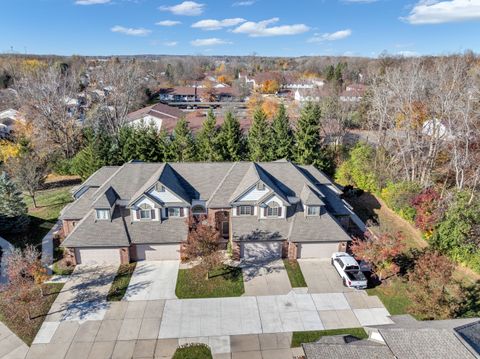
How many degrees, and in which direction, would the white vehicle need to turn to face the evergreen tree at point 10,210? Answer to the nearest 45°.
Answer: approximately 45° to its left

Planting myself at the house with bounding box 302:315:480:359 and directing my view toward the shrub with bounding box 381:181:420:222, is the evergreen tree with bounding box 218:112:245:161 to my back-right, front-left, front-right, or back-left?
front-left

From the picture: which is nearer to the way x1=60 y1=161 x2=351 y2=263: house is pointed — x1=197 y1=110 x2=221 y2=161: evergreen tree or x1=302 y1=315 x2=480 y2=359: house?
the house

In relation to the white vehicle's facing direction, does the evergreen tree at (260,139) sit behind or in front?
in front

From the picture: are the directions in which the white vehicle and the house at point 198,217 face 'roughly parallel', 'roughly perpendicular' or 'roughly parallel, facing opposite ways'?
roughly parallel, facing opposite ways

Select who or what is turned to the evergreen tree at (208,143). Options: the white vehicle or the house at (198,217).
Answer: the white vehicle

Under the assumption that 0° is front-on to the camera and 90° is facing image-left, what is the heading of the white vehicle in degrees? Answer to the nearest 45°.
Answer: approximately 135°

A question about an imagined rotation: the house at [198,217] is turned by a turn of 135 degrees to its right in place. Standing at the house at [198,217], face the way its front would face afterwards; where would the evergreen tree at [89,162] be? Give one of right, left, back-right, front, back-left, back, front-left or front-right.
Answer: front

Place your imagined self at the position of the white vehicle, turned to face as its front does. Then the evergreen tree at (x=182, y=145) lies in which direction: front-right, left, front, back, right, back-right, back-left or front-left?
front

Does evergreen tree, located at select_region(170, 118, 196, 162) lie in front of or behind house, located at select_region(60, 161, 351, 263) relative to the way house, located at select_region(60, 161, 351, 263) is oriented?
behind

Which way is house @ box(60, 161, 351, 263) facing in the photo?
toward the camera

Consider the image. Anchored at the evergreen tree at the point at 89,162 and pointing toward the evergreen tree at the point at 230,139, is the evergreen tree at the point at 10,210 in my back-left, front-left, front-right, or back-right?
back-right
